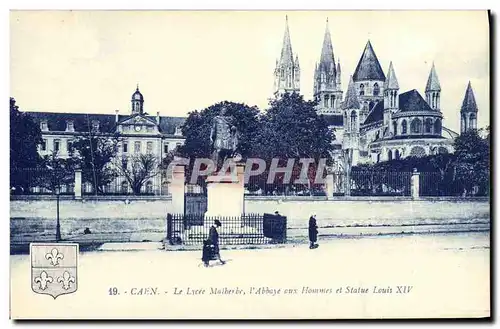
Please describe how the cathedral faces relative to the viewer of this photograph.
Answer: facing away from the viewer and to the left of the viewer

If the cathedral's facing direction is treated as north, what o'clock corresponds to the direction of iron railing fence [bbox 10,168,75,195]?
The iron railing fence is roughly at 10 o'clock from the cathedral.
